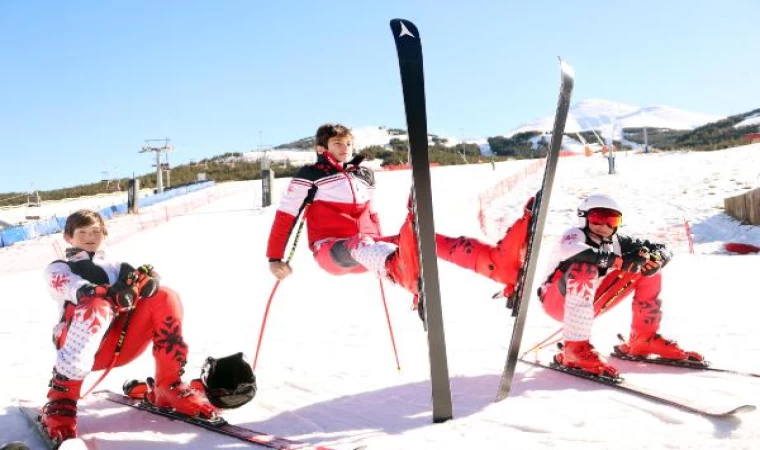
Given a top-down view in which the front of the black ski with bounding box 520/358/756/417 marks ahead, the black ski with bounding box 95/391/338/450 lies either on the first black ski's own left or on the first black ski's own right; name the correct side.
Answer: on the first black ski's own right

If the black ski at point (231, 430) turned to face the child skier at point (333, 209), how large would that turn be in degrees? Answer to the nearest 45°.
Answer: approximately 90° to its left

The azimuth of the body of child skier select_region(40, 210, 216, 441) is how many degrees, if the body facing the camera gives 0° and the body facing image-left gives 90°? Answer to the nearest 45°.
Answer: approximately 315°

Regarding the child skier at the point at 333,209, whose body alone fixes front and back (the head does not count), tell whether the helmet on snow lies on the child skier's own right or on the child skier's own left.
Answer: on the child skier's own right

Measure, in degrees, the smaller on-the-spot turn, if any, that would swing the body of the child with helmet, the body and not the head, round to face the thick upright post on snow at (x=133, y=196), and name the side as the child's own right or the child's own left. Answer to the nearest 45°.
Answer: approximately 180°

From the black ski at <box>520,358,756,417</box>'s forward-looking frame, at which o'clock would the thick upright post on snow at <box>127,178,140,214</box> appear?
The thick upright post on snow is roughly at 6 o'clock from the black ski.

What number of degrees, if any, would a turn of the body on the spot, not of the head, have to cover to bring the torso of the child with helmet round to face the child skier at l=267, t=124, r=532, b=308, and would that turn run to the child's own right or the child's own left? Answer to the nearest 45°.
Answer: approximately 135° to the child's own right

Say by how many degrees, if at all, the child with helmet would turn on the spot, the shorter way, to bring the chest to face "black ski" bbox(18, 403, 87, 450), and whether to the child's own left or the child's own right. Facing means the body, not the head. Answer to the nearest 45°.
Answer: approximately 90° to the child's own right
